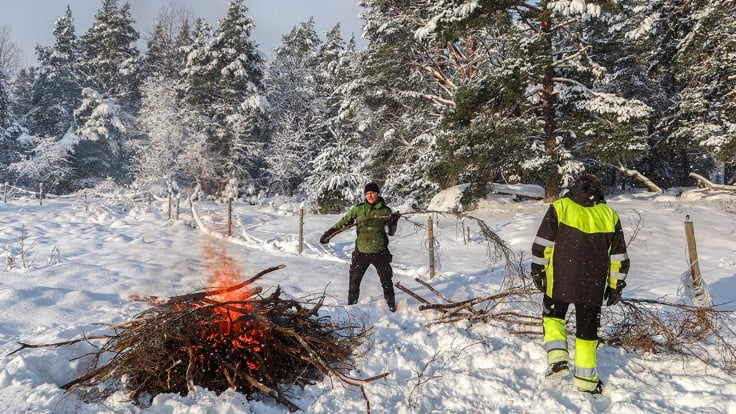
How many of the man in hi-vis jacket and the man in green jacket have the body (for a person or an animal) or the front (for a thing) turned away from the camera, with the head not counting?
1

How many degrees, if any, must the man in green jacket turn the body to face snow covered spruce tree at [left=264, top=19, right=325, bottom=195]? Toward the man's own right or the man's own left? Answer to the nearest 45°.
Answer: approximately 180°

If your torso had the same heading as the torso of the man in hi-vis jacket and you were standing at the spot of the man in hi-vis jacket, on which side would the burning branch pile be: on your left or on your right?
on your left

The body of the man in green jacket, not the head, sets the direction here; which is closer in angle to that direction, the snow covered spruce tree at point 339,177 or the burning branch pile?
the burning branch pile

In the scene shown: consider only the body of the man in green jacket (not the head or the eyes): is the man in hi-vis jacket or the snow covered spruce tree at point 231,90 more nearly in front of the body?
the man in hi-vis jacket

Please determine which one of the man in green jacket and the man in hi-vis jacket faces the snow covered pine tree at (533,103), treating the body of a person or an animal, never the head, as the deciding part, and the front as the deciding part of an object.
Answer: the man in hi-vis jacket

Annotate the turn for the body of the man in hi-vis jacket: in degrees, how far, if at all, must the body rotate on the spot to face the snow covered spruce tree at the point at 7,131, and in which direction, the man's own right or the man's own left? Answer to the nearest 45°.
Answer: approximately 90° to the man's own left

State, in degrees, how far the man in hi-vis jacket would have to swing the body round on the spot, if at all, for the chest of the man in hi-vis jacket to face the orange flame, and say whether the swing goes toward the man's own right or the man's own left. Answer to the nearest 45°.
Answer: approximately 135° to the man's own left

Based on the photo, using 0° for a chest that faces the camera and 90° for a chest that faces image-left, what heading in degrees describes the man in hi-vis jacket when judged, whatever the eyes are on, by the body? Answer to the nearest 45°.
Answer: approximately 180°

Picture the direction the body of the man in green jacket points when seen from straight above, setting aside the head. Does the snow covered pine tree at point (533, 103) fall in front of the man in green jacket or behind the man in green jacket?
behind

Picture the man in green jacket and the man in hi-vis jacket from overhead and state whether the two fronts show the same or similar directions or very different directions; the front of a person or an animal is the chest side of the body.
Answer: very different directions

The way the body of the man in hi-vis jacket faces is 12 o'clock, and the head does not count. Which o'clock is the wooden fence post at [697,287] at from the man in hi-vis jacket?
The wooden fence post is roughly at 1 o'clock from the man in hi-vis jacket.
